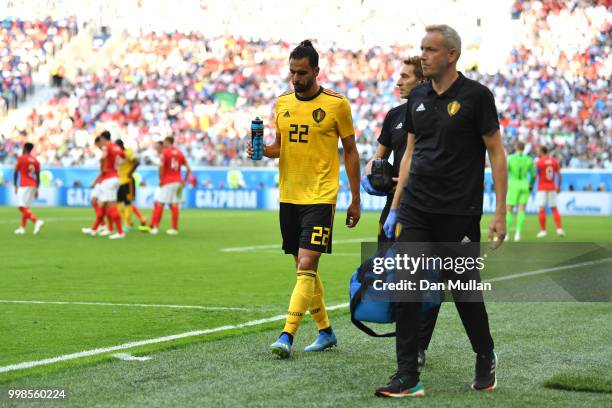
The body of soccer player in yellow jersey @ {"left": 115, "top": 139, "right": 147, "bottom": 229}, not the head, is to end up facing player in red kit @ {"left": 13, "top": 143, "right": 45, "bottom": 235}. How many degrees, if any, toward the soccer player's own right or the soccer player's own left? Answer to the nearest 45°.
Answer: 0° — they already face them

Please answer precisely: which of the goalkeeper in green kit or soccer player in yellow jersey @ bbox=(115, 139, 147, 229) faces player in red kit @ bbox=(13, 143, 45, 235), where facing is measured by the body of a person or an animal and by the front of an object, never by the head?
the soccer player in yellow jersey

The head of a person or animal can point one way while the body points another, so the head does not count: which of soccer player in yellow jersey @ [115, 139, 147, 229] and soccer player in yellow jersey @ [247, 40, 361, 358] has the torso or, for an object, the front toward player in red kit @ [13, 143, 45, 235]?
soccer player in yellow jersey @ [115, 139, 147, 229]

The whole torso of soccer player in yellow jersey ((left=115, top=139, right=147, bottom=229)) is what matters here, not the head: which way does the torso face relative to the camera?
to the viewer's left

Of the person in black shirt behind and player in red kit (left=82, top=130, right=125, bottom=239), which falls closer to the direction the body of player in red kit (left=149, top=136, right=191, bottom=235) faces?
the player in red kit

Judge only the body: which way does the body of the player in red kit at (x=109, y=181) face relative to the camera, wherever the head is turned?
to the viewer's left

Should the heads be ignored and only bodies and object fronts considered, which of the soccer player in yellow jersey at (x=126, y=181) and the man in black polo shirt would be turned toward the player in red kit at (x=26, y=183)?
the soccer player in yellow jersey

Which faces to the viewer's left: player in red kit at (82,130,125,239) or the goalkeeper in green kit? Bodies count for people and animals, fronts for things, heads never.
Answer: the player in red kit
